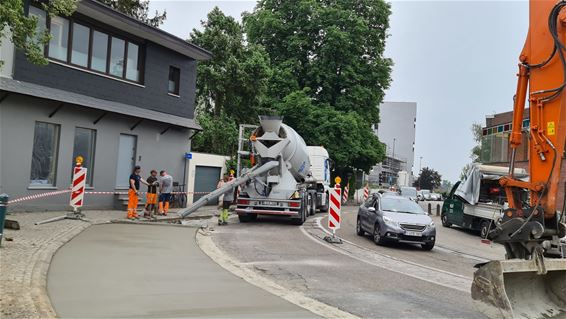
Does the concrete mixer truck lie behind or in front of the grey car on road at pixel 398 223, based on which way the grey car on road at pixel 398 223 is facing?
behind

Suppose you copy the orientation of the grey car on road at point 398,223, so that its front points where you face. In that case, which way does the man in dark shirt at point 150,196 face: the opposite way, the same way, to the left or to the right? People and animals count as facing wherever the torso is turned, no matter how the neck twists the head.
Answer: the same way

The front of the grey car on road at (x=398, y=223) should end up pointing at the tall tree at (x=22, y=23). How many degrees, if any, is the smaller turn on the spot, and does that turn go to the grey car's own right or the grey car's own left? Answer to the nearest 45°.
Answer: approximately 90° to the grey car's own right

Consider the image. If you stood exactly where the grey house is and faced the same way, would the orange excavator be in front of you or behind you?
in front

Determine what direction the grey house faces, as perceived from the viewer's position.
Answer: facing the viewer and to the right of the viewer

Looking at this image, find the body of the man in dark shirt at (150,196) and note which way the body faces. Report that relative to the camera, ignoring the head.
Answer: toward the camera

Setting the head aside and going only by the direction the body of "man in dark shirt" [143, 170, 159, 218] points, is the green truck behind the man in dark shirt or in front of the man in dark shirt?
in front

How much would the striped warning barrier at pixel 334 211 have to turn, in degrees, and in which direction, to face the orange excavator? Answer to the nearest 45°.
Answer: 0° — it already faces it

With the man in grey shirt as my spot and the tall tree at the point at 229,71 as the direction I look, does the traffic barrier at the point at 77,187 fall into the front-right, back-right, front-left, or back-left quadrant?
back-left
